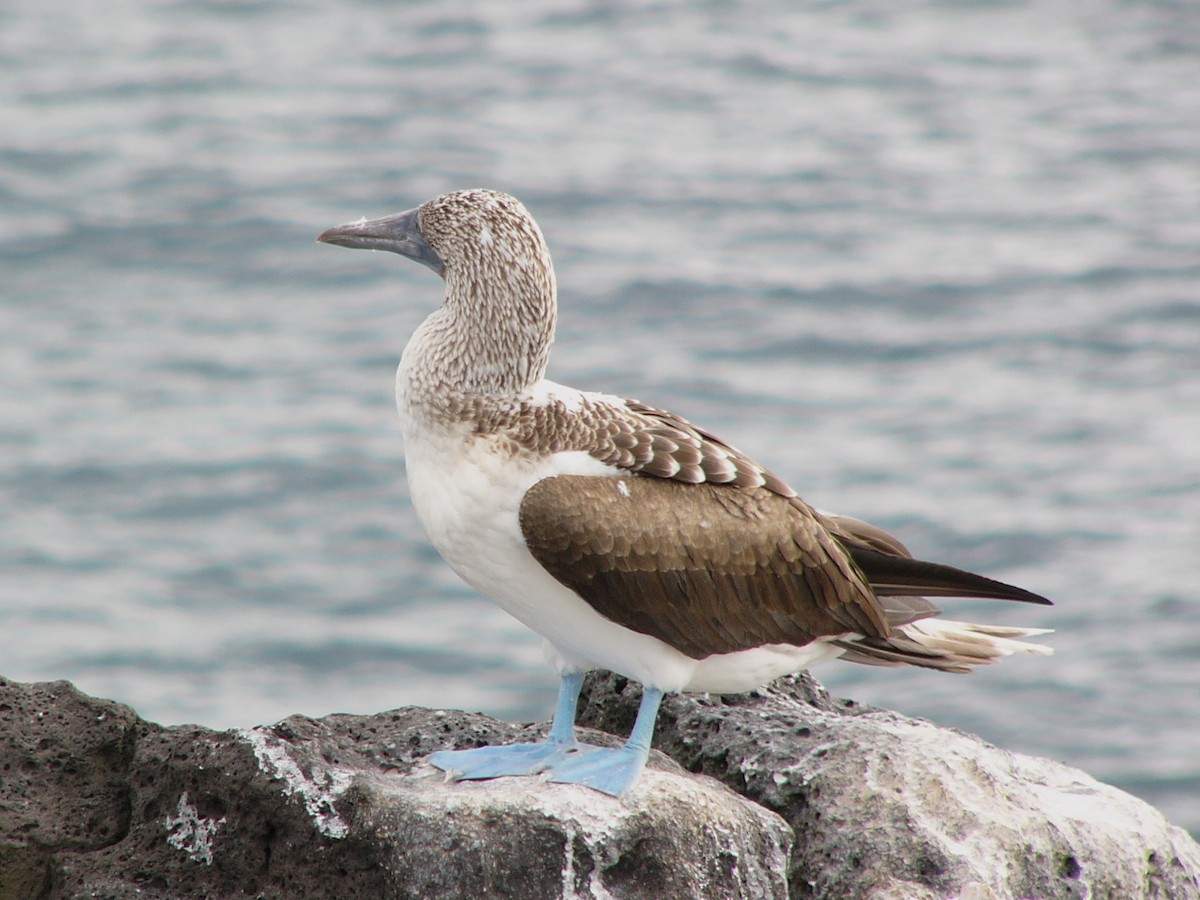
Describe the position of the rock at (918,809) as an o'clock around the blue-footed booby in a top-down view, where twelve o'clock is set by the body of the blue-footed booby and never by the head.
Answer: The rock is roughly at 6 o'clock from the blue-footed booby.

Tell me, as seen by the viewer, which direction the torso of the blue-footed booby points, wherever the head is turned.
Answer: to the viewer's left
